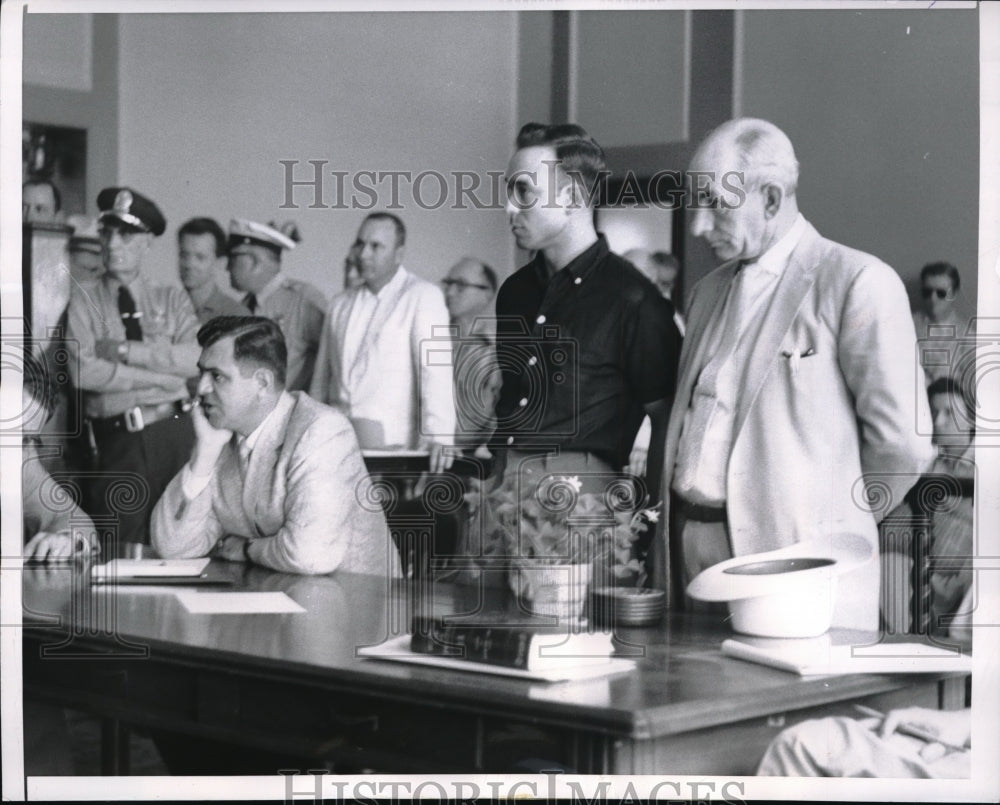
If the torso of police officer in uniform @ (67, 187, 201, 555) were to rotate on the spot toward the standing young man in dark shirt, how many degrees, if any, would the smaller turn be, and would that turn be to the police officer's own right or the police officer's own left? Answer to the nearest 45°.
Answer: approximately 90° to the police officer's own left

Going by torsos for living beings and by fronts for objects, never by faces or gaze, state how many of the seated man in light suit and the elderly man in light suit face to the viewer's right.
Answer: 0

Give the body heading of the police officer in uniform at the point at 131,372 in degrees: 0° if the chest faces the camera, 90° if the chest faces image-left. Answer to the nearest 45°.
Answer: approximately 0°

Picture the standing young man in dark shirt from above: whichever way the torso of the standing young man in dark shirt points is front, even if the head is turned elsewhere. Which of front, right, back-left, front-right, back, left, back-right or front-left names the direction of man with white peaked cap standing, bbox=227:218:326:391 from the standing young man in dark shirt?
front-right

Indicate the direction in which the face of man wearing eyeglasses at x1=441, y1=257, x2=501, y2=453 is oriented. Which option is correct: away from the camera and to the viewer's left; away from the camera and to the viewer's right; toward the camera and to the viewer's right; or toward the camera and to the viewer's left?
toward the camera and to the viewer's left

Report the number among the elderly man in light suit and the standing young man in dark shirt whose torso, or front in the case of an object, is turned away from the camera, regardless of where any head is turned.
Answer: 0

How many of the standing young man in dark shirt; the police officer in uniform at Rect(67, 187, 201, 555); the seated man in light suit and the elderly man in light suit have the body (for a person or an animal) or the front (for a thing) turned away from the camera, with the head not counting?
0

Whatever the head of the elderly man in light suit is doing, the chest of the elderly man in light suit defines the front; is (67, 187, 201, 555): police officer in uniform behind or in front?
in front

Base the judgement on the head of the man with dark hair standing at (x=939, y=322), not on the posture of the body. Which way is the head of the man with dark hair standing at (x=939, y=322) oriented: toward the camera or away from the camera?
toward the camera

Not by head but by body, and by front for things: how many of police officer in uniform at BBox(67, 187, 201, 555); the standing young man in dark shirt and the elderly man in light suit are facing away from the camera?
0

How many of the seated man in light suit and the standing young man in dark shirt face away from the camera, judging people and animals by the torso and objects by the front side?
0

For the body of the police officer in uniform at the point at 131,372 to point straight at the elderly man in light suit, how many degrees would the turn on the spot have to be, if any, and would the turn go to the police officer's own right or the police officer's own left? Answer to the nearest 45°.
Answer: approximately 90° to the police officer's own left

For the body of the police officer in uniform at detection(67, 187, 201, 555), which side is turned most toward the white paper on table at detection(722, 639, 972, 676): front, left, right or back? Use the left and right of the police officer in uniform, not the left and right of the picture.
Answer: left

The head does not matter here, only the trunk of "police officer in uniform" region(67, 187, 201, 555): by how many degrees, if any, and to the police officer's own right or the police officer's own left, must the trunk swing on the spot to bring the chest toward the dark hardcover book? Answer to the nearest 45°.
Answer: approximately 45° to the police officer's own left

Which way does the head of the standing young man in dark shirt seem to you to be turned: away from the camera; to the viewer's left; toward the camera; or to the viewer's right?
to the viewer's left

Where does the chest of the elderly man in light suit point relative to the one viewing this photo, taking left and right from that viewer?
facing the viewer and to the left of the viewer
